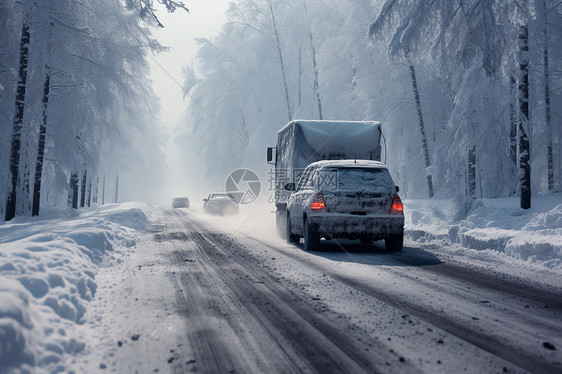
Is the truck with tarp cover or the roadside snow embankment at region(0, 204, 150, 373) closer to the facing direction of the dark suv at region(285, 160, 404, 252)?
the truck with tarp cover

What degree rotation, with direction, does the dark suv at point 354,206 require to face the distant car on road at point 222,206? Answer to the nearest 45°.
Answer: approximately 45° to its left

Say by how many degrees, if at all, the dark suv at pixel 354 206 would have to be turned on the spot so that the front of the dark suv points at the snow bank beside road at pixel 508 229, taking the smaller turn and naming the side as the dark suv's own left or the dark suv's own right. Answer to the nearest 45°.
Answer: approximately 45° to the dark suv's own right

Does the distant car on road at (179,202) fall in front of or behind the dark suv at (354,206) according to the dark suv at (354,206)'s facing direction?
in front

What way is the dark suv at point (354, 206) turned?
away from the camera

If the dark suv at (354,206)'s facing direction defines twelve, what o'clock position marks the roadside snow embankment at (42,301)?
The roadside snow embankment is roughly at 7 o'clock from the dark suv.

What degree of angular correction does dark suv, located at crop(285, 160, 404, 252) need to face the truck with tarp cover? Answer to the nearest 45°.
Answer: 0° — it already faces it

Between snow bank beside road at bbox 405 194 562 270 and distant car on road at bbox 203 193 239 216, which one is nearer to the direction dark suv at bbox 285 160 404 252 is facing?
the distant car on road
